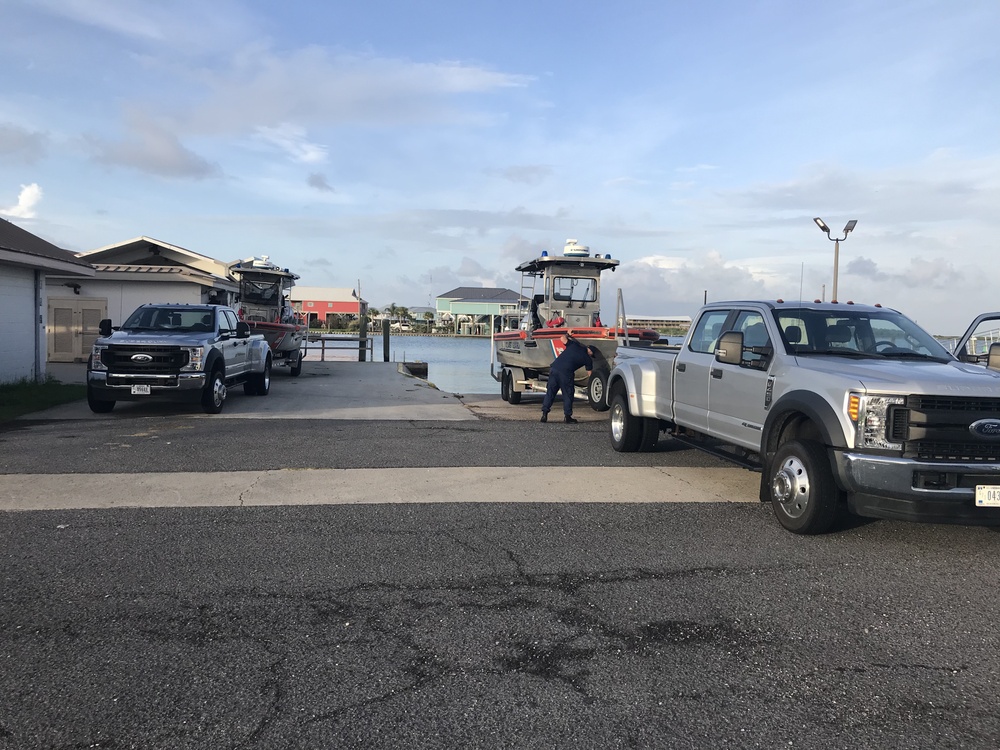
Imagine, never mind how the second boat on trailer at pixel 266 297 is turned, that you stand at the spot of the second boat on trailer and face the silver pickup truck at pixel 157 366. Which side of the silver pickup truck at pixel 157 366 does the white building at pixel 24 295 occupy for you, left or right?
right

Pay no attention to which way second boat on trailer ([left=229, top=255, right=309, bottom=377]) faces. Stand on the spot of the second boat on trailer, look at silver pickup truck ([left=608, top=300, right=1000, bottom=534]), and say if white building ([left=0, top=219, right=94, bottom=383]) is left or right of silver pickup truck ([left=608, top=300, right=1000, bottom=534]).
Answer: right

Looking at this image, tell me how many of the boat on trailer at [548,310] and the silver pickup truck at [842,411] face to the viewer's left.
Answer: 0

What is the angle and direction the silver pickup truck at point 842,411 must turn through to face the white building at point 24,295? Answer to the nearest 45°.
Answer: approximately 135° to its right

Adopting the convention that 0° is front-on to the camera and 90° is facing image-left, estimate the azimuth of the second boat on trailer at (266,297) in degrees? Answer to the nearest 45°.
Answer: approximately 45°

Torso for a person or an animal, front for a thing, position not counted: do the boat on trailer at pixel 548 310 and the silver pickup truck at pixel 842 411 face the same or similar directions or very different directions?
same or similar directions

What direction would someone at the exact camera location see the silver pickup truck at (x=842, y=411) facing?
facing the viewer and to the right of the viewer

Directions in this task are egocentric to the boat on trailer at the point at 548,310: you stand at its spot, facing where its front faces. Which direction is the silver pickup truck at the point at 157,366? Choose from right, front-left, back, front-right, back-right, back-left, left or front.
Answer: right

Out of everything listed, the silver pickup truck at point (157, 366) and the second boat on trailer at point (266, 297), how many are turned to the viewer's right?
0

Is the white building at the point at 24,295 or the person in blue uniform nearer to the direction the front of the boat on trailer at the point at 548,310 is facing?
the person in blue uniform

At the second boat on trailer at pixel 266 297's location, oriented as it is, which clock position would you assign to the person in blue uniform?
The person in blue uniform is roughly at 10 o'clock from the second boat on trailer.

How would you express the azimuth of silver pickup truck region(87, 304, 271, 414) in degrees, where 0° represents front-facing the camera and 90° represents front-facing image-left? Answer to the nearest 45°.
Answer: approximately 45°

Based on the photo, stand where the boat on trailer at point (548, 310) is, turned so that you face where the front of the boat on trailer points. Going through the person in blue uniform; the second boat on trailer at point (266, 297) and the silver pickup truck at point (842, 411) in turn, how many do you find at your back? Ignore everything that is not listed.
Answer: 1
